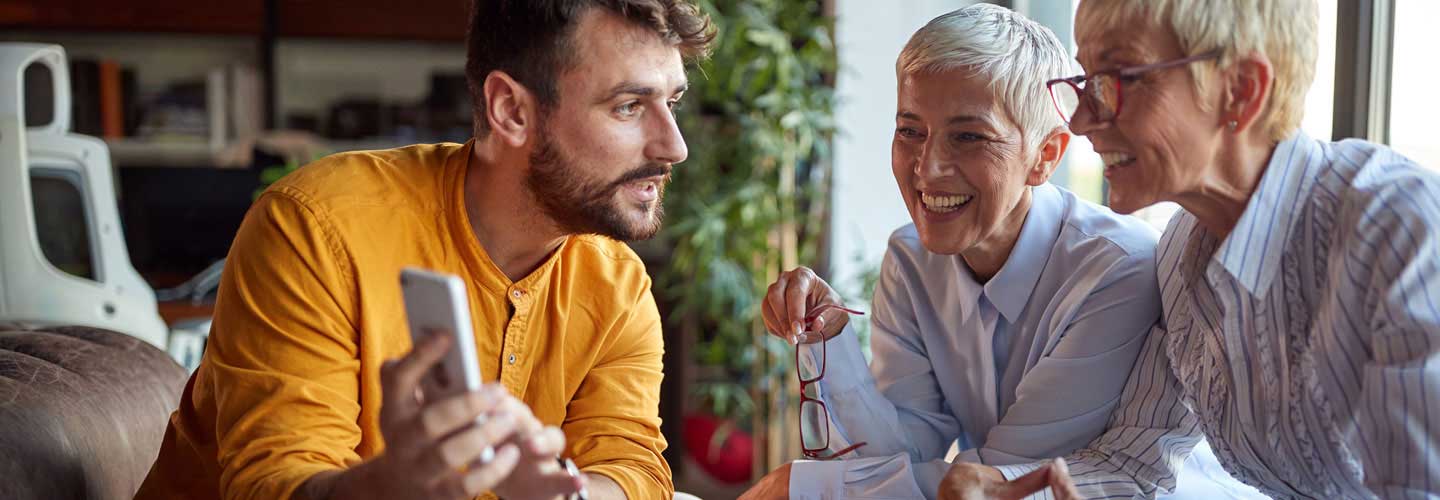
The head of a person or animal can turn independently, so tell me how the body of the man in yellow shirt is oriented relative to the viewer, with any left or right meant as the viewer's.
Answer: facing the viewer and to the right of the viewer

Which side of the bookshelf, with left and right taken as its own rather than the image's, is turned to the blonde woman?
front

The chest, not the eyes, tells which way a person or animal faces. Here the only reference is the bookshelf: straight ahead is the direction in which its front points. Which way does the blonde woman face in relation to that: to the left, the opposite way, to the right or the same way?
to the right

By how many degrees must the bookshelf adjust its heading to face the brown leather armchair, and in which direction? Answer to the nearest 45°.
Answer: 0° — it already faces it

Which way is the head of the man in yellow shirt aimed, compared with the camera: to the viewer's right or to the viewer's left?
to the viewer's right

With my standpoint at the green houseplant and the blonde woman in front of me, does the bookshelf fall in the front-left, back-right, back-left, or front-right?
back-right

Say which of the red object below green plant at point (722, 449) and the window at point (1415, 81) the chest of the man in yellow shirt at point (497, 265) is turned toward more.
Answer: the window

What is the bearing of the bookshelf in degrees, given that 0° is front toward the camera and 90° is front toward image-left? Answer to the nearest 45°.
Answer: approximately 0°

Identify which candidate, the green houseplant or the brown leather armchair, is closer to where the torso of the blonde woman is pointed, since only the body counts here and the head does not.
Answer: the brown leather armchair

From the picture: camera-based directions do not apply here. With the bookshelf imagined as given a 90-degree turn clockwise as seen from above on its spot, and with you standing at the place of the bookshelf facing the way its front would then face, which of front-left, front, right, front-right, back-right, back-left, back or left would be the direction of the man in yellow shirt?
left

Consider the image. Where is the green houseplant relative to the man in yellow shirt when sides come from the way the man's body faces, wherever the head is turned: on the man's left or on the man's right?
on the man's left
